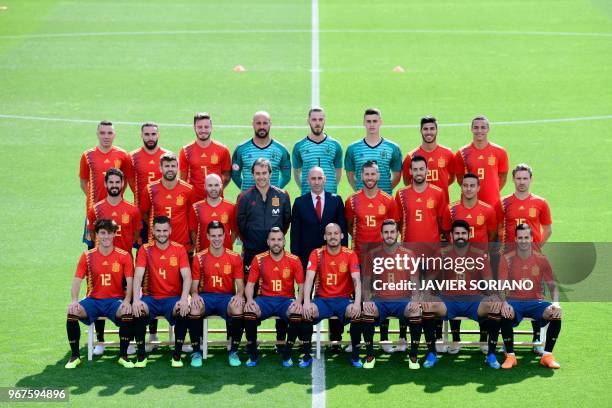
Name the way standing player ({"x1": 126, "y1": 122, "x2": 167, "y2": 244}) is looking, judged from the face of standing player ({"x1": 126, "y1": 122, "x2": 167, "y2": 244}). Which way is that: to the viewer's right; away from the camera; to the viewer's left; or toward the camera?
toward the camera

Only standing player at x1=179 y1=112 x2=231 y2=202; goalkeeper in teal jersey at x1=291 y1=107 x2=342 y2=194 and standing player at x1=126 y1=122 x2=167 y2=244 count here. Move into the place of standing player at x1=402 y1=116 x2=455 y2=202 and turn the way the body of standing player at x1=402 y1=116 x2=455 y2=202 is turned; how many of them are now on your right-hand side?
3

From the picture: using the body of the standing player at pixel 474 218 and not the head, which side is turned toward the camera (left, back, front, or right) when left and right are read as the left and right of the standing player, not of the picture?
front

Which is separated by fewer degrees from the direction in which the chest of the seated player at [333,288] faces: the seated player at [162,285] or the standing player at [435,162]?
the seated player

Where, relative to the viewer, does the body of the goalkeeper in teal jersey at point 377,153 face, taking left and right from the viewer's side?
facing the viewer

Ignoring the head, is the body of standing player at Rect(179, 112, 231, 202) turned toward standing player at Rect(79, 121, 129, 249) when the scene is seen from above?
no

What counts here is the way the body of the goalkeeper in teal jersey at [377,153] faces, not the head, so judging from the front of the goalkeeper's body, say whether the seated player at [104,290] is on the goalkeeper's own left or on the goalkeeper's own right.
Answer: on the goalkeeper's own right

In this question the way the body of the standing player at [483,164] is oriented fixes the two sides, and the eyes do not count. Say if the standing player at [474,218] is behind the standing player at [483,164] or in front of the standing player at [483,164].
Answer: in front

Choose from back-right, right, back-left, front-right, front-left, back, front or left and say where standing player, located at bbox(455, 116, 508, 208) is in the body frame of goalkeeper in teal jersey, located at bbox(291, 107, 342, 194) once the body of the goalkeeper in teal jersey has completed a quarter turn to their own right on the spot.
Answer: back

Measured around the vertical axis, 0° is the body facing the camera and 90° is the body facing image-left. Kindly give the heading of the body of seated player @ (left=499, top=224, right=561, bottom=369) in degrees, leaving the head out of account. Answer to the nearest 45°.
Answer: approximately 0°

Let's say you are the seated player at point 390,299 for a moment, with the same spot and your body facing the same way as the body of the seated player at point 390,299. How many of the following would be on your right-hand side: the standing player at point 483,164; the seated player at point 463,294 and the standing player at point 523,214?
0

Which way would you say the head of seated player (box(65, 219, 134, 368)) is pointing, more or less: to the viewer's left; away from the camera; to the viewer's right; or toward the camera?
toward the camera

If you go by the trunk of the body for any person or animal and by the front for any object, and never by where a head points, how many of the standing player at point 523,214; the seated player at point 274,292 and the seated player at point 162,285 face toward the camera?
3

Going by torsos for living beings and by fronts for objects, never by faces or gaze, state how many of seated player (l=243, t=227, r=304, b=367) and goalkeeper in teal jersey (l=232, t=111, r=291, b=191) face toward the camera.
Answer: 2

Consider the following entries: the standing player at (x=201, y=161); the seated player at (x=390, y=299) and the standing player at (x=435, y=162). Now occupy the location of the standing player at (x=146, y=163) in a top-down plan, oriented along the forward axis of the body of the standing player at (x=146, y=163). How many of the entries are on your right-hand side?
0

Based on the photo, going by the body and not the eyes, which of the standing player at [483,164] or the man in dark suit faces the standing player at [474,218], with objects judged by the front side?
the standing player at [483,164]

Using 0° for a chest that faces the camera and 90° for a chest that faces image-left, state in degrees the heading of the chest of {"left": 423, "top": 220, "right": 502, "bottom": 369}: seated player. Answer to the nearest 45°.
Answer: approximately 0°

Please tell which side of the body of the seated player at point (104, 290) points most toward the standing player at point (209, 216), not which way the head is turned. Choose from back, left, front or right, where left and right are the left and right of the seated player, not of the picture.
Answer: left

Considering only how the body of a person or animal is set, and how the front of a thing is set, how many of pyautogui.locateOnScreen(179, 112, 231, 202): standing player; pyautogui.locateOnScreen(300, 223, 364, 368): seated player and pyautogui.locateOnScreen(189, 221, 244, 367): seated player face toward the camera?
3

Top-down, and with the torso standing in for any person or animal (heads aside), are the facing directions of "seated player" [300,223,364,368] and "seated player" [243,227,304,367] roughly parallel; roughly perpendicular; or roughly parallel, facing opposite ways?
roughly parallel

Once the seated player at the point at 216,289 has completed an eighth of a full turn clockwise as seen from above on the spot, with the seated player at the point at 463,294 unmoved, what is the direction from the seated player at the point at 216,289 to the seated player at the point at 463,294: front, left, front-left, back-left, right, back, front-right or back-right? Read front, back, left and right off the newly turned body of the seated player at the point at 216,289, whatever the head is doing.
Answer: back-left
